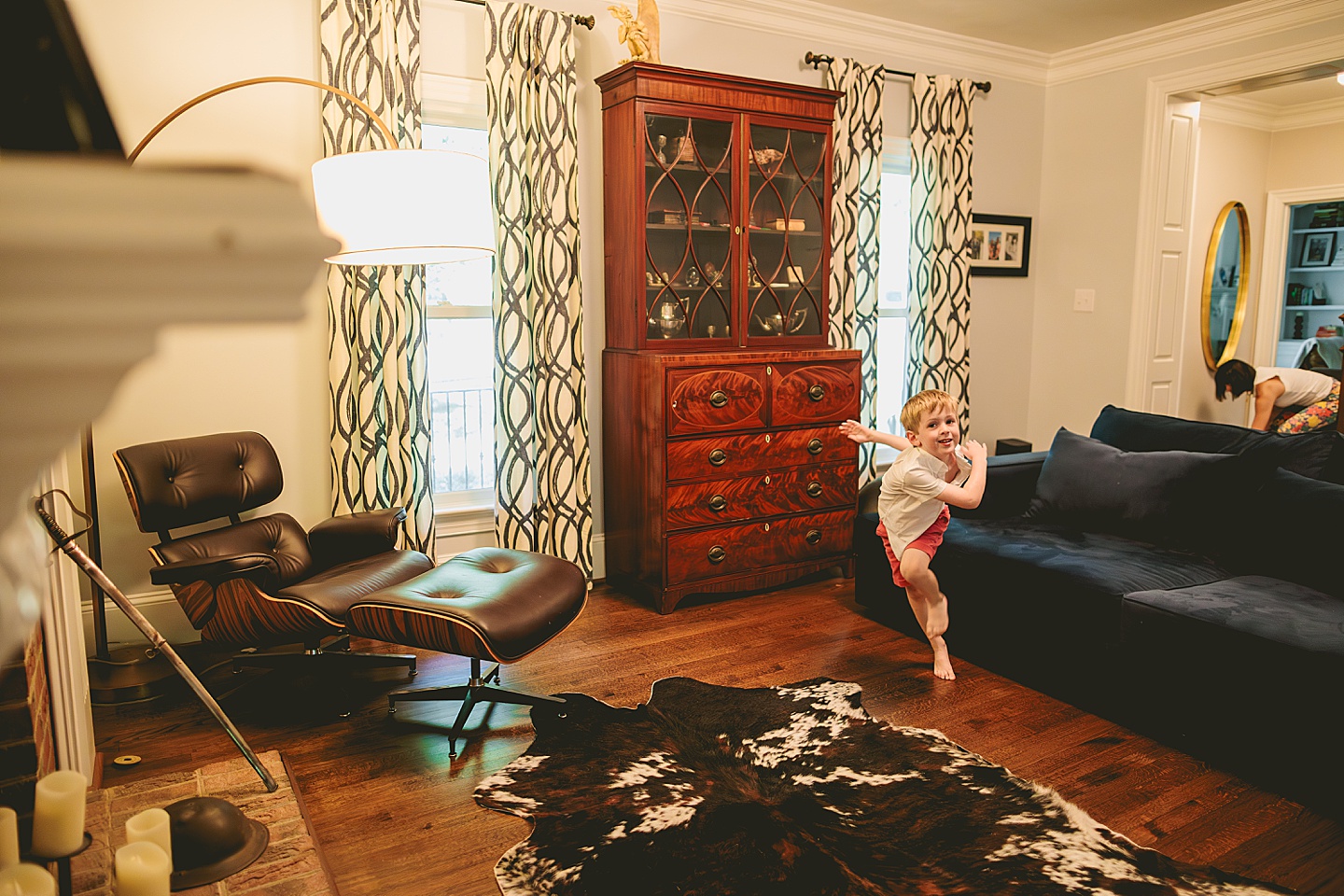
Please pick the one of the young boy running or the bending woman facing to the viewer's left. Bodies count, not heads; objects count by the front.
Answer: the bending woman

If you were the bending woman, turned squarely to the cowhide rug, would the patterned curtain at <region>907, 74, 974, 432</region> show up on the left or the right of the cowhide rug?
right

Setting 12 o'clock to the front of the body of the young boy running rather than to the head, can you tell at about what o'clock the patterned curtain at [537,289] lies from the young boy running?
The patterned curtain is roughly at 5 o'clock from the young boy running.

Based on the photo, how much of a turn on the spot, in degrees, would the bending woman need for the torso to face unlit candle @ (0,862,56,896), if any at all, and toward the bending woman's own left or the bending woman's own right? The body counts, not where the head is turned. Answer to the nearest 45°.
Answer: approximately 90° to the bending woman's own left

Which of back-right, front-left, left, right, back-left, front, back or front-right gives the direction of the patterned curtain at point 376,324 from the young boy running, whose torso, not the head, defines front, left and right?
back-right

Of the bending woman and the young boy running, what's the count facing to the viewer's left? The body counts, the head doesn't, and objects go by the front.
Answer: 1

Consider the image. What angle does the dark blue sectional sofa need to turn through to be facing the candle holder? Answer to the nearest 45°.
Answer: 0° — it already faces it

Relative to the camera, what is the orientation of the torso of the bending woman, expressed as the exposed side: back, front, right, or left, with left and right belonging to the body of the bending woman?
left

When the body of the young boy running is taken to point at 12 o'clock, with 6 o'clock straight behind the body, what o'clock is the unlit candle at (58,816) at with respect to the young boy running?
The unlit candle is roughly at 2 o'clock from the young boy running.
